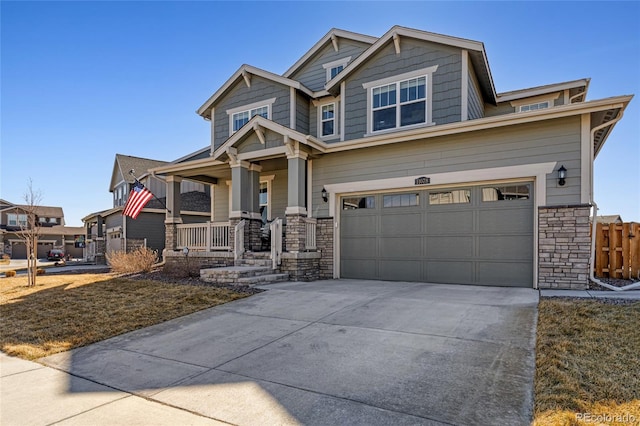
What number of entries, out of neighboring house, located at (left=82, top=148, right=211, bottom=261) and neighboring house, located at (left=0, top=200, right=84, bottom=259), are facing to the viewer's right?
0

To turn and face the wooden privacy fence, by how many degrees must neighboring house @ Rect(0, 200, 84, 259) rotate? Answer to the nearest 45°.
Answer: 0° — it already faces it

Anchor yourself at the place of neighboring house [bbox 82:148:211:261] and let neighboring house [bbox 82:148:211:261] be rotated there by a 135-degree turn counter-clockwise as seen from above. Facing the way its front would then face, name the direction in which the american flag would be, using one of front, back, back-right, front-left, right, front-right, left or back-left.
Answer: right

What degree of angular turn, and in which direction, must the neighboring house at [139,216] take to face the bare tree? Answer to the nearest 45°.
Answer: approximately 45° to its left

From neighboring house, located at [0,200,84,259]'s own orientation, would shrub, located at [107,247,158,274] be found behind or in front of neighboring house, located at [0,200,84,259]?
in front

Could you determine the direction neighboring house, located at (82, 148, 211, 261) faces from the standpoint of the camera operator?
facing the viewer and to the left of the viewer

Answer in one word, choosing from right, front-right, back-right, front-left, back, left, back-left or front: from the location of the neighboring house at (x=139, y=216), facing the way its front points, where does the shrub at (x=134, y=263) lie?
front-left

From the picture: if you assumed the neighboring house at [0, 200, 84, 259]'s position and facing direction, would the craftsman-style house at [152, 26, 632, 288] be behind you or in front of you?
in front

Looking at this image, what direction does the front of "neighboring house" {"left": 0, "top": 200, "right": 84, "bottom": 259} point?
toward the camera

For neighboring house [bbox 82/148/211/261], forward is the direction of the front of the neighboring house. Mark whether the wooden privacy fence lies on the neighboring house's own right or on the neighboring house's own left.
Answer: on the neighboring house's own left

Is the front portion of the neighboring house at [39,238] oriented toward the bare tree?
yes

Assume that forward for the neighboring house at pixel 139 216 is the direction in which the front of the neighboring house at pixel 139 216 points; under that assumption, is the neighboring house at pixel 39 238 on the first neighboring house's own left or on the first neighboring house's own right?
on the first neighboring house's own right
